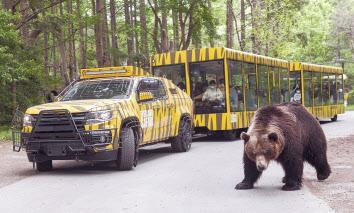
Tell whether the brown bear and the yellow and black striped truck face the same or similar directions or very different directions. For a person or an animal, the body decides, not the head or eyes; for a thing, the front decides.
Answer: same or similar directions

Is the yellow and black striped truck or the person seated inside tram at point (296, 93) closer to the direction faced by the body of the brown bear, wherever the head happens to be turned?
the yellow and black striped truck

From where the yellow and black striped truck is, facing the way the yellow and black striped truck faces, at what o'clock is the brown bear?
The brown bear is roughly at 9 o'clock from the yellow and black striped truck.

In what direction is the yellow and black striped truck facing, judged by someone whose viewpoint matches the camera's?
facing the viewer and to the left of the viewer

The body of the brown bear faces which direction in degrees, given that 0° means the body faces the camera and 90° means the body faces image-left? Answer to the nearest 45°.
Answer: approximately 45°

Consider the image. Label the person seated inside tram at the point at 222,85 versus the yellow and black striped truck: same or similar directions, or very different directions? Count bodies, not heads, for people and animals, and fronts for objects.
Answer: same or similar directions

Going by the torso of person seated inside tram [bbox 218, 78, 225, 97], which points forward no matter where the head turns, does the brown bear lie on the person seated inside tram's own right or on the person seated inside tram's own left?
on the person seated inside tram's own left

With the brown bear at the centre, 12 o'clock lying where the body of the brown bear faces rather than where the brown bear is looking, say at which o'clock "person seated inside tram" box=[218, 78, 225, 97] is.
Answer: The person seated inside tram is roughly at 4 o'clock from the brown bear.

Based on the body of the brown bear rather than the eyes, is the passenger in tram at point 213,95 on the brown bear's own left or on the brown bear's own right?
on the brown bear's own right

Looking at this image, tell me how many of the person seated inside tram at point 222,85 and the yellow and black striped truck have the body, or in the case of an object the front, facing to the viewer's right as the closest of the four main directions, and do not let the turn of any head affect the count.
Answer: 0

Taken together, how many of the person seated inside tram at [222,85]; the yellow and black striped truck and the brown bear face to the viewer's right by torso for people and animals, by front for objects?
0
